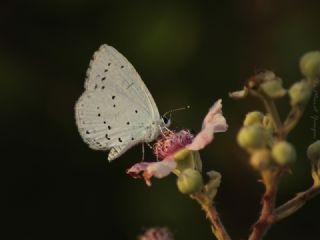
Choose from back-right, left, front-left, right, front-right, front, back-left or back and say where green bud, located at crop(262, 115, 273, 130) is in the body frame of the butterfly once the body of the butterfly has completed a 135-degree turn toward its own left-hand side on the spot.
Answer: back

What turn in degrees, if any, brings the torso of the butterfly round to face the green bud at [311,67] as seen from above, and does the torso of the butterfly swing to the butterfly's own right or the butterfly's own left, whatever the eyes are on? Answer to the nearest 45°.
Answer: approximately 45° to the butterfly's own right

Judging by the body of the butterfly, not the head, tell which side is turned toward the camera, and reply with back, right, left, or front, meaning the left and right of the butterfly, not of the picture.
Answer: right

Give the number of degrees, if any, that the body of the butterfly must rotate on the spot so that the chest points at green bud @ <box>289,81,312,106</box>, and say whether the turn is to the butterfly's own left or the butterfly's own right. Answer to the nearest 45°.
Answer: approximately 45° to the butterfly's own right

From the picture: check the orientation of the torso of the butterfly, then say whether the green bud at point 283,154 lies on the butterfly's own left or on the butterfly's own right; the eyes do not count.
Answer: on the butterfly's own right
